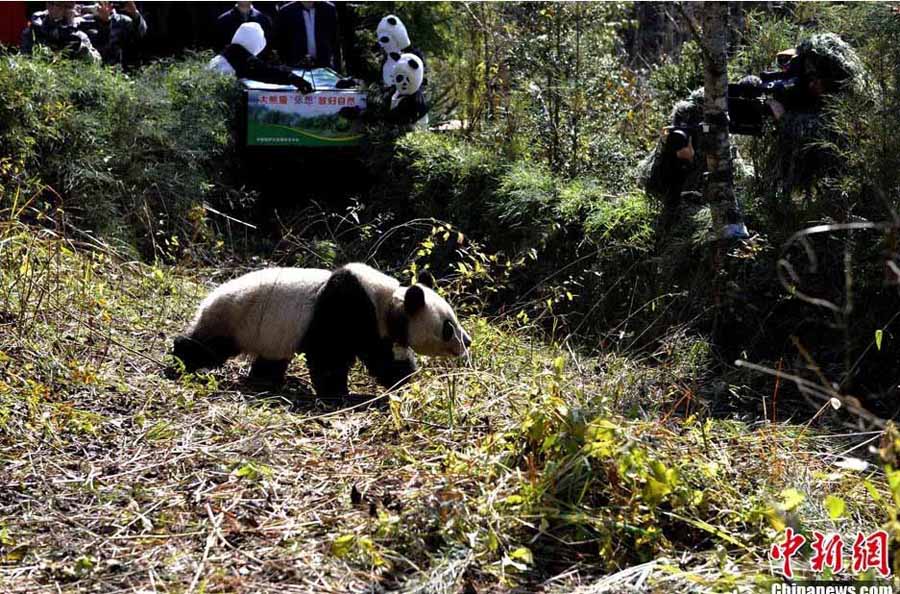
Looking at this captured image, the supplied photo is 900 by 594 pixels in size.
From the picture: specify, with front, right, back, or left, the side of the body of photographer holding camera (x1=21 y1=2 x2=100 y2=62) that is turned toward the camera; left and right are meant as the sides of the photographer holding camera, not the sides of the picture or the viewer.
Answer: front

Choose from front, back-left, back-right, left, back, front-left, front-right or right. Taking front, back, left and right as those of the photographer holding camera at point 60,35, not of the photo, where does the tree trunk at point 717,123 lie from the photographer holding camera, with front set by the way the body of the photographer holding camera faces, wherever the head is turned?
front-left

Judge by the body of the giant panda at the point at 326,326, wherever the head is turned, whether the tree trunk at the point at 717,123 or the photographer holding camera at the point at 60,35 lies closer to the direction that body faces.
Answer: the tree trunk

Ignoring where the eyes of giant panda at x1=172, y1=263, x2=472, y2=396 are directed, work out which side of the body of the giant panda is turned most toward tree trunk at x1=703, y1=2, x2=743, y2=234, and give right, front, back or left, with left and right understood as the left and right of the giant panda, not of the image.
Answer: front

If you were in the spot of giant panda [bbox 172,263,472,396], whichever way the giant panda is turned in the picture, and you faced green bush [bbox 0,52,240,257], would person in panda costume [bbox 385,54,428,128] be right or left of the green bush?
right

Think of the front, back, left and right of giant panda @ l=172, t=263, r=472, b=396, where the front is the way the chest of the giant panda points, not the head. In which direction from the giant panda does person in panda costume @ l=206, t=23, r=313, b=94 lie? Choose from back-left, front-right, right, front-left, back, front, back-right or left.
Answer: left

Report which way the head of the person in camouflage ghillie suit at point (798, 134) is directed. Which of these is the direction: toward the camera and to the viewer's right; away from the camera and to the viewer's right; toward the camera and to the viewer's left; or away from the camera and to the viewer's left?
toward the camera and to the viewer's left

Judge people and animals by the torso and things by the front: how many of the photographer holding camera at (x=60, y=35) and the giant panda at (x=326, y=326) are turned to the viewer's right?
1

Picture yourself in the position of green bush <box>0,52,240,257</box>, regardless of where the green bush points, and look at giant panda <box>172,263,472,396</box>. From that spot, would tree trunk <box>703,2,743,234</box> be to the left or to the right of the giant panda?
left

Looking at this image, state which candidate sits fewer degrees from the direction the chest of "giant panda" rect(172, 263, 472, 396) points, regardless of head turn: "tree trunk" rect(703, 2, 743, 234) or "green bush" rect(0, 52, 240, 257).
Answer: the tree trunk

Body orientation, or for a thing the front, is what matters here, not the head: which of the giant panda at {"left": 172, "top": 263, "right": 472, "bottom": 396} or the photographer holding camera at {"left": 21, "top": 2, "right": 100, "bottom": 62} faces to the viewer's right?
the giant panda

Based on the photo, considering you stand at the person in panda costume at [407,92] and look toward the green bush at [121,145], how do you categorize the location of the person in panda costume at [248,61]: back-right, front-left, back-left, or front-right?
front-right

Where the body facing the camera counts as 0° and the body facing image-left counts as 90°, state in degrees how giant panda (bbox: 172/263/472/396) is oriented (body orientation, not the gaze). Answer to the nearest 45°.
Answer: approximately 270°

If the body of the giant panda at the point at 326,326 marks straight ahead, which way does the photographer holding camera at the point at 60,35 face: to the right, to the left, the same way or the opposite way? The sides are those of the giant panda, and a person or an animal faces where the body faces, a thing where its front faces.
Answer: to the right

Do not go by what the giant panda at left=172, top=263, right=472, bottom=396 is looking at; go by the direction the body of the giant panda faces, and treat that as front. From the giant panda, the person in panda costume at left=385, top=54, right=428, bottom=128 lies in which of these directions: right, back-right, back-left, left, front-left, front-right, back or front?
left

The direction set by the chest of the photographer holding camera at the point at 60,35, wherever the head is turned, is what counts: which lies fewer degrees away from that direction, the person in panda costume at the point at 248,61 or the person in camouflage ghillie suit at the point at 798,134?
the person in camouflage ghillie suit
